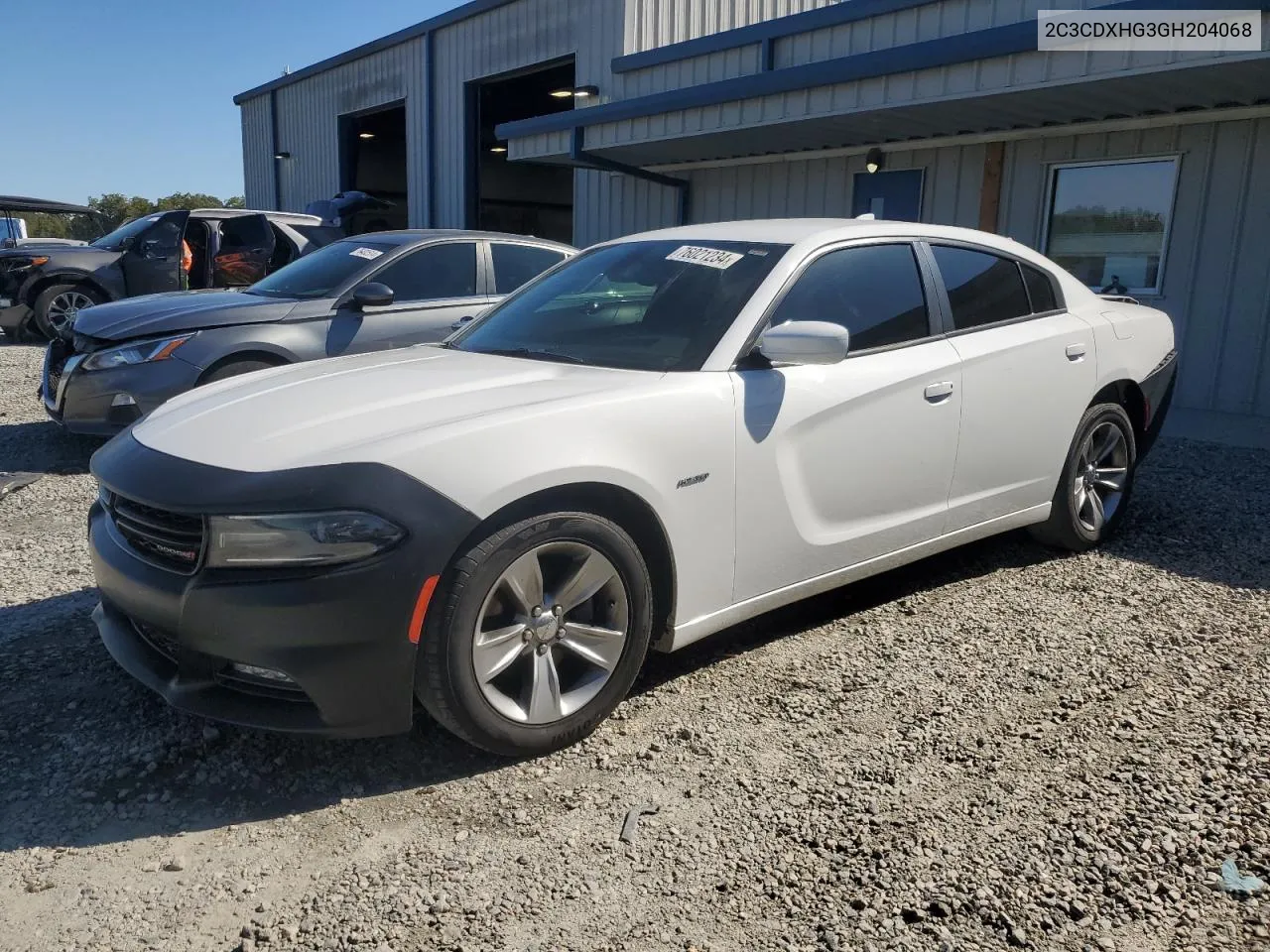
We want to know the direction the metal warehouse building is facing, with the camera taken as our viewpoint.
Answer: facing the viewer and to the left of the viewer

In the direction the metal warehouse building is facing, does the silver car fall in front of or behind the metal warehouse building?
in front

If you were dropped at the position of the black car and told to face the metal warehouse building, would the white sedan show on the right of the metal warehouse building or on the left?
right

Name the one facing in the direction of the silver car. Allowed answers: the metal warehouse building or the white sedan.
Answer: the metal warehouse building

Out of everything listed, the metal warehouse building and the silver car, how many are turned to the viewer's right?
0

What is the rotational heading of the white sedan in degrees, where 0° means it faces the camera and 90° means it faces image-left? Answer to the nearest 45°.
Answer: approximately 45°

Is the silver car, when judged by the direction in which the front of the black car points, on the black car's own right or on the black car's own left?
on the black car's own left

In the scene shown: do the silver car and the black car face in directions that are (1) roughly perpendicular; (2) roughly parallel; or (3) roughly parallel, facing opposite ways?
roughly parallel

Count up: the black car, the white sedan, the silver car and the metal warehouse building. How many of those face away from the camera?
0

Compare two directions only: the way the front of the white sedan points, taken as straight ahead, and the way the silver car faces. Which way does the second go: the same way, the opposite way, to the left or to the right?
the same way

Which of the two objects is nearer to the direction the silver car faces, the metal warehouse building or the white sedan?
the white sedan

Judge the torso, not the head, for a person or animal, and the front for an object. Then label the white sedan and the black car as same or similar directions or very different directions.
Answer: same or similar directions

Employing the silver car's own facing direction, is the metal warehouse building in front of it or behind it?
behind

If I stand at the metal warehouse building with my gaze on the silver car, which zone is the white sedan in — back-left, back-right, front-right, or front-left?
front-left

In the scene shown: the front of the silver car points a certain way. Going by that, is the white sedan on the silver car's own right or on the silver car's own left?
on the silver car's own left
